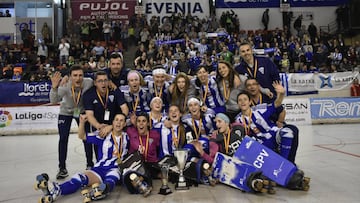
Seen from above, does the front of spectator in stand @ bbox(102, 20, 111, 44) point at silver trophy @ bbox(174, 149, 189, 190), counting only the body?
yes

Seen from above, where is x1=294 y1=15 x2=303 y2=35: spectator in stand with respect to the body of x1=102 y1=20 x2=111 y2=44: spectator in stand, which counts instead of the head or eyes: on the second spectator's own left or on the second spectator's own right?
on the second spectator's own left

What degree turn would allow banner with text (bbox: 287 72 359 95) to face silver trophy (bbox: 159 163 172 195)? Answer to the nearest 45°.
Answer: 0° — it already faces it

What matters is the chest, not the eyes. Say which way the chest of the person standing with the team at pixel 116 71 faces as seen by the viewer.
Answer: toward the camera

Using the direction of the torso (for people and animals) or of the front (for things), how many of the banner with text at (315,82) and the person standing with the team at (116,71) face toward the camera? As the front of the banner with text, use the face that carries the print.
2

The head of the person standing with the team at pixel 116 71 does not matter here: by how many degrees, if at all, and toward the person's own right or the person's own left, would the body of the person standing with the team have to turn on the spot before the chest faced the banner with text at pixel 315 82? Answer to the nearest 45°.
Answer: approximately 135° to the person's own left

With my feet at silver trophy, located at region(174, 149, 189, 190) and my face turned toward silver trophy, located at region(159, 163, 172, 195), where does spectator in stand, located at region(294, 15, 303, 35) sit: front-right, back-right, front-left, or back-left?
back-right

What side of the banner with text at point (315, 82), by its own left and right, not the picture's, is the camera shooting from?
front

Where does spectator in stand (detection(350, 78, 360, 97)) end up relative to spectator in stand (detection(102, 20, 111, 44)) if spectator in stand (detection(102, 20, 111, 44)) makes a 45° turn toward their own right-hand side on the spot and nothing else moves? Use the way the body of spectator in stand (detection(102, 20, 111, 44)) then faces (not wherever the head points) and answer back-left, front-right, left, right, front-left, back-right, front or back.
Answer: left
